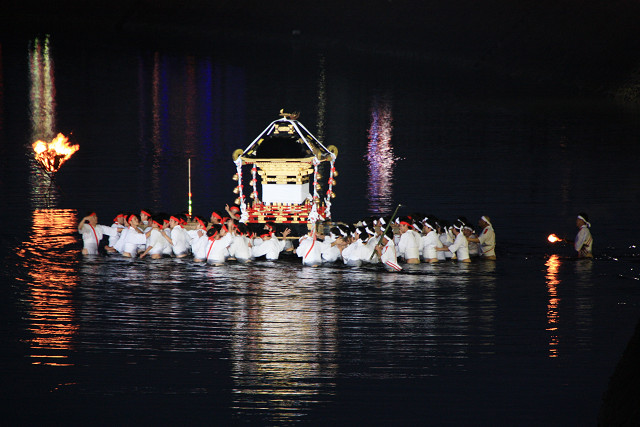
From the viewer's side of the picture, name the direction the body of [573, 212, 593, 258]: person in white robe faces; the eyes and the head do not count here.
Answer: to the viewer's left

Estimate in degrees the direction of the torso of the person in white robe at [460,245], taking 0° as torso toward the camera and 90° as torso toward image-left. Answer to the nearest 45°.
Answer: approximately 90°

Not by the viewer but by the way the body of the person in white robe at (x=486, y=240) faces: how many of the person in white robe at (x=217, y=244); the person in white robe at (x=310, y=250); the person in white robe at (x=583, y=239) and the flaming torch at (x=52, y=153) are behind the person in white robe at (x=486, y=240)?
1
